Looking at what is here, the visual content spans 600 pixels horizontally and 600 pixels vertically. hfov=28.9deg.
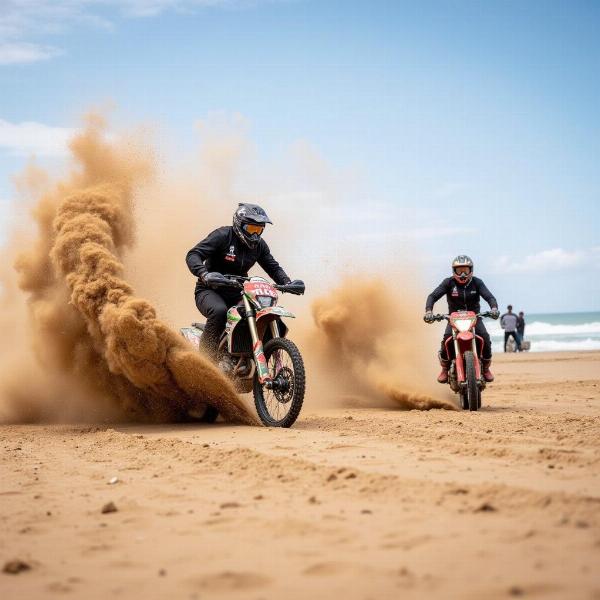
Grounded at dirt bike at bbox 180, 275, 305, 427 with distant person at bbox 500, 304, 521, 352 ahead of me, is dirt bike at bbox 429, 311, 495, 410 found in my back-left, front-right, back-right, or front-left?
front-right

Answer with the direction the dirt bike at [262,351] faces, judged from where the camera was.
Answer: facing the viewer and to the right of the viewer

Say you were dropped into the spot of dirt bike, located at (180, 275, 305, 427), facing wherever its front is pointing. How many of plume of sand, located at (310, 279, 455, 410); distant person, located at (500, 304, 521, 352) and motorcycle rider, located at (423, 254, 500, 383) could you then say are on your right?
0

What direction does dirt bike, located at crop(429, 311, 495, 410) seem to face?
toward the camera

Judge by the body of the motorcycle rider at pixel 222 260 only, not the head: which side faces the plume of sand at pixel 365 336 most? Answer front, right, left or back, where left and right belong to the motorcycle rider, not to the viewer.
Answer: left

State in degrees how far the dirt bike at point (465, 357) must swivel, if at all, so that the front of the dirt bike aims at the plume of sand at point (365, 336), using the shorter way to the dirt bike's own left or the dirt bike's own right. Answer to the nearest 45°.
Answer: approximately 135° to the dirt bike's own right

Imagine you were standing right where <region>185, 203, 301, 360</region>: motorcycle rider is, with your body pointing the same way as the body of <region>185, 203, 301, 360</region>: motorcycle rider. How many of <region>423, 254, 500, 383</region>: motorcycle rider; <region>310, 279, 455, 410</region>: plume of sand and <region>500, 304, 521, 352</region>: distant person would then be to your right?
0

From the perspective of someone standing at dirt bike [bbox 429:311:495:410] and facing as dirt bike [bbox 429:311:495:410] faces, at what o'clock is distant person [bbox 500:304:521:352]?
The distant person is roughly at 6 o'clock from the dirt bike.

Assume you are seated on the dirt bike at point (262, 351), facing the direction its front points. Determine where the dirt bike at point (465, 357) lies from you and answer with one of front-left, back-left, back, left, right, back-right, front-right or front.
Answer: left

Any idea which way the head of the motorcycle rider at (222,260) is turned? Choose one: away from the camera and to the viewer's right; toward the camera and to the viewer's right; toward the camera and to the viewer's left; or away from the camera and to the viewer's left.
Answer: toward the camera and to the viewer's right

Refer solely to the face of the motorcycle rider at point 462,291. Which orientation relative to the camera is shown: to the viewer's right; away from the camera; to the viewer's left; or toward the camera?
toward the camera

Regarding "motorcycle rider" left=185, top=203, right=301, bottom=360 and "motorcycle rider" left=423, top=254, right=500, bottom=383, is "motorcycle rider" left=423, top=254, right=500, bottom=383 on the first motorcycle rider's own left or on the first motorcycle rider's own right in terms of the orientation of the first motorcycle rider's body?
on the first motorcycle rider's own left

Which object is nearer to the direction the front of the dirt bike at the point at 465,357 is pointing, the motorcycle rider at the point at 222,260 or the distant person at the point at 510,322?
the motorcycle rider

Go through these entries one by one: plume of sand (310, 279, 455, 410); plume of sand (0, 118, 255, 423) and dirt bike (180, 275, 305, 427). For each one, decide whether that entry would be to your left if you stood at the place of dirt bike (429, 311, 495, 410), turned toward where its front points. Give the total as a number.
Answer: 0

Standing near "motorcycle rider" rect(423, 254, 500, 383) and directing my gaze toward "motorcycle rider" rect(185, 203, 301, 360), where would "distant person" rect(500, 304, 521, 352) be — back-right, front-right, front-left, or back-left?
back-right
